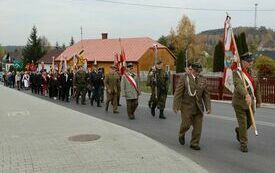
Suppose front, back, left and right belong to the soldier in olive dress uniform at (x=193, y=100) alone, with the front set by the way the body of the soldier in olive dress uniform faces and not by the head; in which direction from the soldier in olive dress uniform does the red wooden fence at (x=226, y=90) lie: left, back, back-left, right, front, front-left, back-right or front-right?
back-left

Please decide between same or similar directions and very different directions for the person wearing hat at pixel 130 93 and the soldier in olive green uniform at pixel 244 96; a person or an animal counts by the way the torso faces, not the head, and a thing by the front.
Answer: same or similar directions

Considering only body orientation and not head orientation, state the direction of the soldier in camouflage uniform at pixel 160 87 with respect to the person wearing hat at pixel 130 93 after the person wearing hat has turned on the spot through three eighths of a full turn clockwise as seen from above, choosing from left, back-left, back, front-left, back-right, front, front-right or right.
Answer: back

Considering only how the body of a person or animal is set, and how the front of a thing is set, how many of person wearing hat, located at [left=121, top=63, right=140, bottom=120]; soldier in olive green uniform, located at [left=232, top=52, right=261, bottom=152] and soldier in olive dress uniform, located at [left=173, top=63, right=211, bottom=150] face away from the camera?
0

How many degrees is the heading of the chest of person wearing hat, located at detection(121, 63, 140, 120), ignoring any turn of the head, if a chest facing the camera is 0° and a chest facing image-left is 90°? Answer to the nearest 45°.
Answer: approximately 315°

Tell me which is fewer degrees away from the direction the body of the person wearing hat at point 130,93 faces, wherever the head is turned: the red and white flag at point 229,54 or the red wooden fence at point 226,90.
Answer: the red and white flag

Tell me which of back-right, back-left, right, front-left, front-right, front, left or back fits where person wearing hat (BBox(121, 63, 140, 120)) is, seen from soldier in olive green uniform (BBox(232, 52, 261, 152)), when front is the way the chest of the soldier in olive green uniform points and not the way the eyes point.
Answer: back

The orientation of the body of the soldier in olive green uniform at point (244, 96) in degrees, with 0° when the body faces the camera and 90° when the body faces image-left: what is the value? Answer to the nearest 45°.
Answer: approximately 315°

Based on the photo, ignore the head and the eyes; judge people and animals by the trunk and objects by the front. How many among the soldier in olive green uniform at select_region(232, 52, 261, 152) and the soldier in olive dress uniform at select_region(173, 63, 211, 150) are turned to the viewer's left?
0

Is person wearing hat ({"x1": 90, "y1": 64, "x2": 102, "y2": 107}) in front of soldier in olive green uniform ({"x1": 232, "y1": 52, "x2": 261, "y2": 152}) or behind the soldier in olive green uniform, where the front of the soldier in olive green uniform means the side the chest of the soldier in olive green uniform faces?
behind

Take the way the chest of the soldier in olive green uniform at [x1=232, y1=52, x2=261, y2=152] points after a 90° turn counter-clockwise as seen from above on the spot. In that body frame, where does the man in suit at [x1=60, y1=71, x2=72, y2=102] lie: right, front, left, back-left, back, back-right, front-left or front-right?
left

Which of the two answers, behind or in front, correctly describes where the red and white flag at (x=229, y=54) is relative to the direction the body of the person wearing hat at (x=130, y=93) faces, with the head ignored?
in front

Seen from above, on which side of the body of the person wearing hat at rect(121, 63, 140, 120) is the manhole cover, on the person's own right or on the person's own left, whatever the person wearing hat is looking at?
on the person's own right

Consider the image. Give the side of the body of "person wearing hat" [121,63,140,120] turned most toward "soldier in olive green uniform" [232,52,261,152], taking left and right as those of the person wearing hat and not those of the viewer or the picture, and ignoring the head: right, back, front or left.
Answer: front

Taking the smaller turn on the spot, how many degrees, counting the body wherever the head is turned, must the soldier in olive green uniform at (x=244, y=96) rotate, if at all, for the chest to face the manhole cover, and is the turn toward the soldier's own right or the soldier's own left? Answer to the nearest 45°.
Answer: approximately 135° to the soldier's own right

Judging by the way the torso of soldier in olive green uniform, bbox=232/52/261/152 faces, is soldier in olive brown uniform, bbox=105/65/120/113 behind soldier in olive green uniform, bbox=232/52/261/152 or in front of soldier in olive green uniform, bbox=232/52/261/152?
behind

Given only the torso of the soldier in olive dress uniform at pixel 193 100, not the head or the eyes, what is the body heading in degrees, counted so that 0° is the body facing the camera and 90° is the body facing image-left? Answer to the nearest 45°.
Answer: approximately 315°
